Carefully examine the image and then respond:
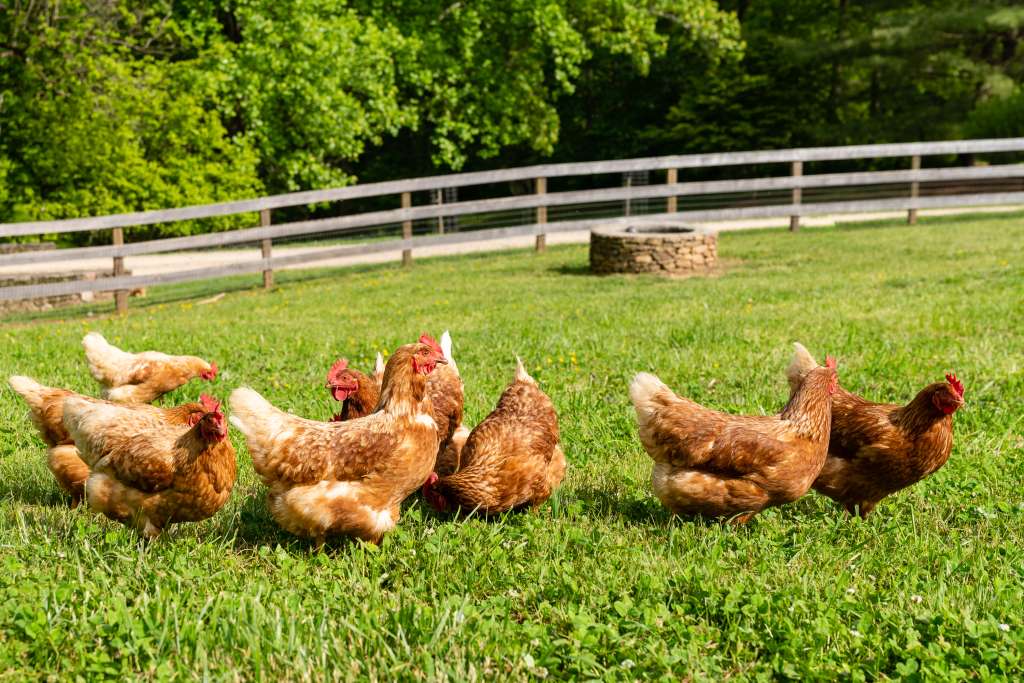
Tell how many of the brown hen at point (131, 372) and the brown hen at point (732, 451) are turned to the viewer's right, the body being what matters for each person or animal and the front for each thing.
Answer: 2

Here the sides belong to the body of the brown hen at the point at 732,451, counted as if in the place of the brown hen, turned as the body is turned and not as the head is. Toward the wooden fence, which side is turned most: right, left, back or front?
left

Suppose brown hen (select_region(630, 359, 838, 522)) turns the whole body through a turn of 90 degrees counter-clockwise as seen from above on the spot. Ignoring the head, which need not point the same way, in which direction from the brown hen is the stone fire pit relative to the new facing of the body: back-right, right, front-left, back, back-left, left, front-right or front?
front

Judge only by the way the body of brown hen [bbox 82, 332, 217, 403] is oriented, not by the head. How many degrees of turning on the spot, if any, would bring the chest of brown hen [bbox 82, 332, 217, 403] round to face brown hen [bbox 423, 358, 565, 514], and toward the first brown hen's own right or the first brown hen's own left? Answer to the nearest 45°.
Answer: approximately 45° to the first brown hen's own right

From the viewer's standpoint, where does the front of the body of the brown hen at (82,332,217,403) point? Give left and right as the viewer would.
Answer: facing to the right of the viewer

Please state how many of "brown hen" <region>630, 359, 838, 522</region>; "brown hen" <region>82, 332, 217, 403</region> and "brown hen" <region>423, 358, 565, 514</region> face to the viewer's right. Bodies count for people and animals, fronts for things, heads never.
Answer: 2

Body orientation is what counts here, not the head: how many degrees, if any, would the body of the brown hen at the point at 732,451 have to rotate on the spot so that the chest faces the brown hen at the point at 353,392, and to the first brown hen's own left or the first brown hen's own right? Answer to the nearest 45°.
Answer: approximately 180°

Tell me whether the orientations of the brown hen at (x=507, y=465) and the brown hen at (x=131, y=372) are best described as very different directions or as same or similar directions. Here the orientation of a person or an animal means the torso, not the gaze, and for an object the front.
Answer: very different directions

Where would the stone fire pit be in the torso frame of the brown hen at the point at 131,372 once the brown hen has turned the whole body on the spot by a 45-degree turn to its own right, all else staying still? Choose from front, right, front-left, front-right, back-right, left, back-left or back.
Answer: left

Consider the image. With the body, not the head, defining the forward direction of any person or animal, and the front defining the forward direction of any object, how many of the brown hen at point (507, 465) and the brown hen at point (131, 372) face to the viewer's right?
1

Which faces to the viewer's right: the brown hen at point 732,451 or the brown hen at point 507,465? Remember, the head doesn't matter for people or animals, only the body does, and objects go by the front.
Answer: the brown hen at point 732,451

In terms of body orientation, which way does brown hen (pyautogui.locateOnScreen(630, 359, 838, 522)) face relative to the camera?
to the viewer's right

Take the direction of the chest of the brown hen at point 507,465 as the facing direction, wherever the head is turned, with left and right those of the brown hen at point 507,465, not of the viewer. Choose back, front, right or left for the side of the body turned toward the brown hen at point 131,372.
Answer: right

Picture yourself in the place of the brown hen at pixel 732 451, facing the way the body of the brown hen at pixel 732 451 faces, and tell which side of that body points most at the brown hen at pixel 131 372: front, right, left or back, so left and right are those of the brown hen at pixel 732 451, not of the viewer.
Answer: back

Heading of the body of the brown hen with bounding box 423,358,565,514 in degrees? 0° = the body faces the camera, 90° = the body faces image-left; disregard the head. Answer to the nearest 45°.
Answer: approximately 45°
